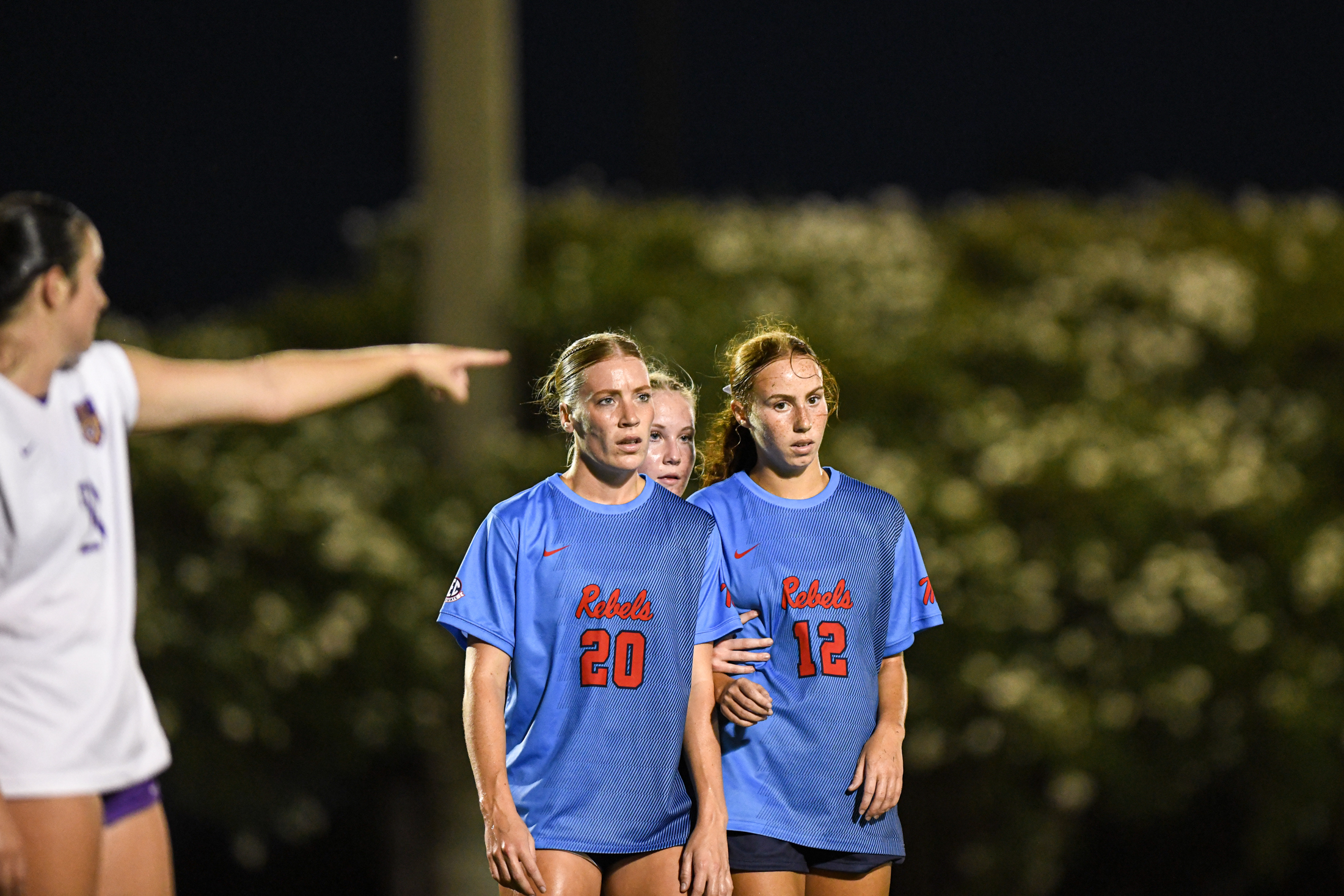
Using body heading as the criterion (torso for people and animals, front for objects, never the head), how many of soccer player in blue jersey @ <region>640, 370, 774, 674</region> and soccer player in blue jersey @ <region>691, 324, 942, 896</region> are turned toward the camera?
2

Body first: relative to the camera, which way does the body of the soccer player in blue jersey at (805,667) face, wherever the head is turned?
toward the camera

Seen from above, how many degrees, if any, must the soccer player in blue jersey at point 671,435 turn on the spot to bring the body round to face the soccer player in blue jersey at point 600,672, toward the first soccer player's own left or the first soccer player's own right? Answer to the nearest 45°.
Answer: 0° — they already face them

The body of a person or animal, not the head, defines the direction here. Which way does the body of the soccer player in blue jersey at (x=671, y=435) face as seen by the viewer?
toward the camera
